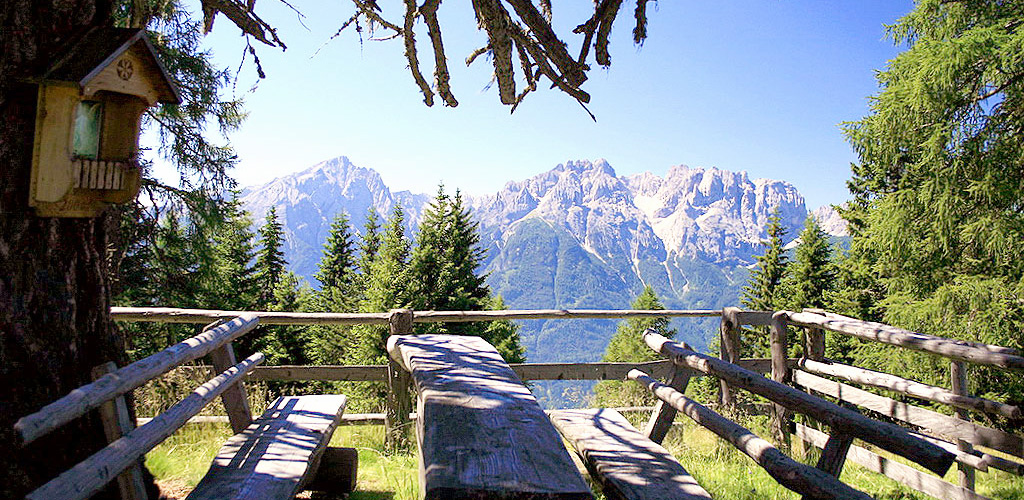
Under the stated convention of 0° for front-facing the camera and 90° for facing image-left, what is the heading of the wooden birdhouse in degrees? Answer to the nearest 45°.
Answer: approximately 315°

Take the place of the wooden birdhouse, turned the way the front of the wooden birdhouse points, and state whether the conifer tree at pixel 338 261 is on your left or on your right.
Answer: on your left

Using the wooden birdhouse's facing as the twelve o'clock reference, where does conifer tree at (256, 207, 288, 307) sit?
The conifer tree is roughly at 8 o'clock from the wooden birdhouse.
